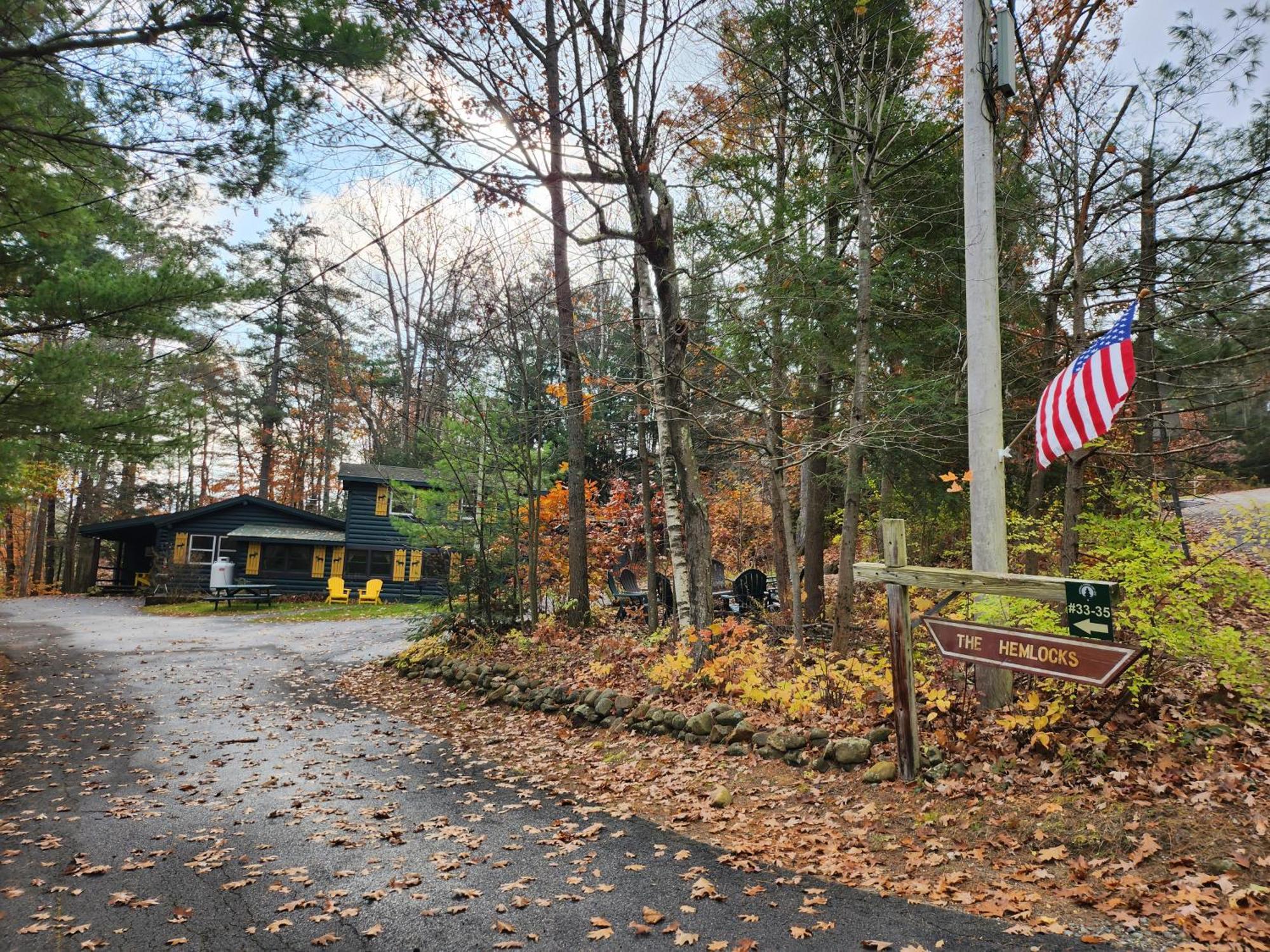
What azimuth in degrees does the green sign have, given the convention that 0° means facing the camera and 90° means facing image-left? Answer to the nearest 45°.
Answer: approximately 0°

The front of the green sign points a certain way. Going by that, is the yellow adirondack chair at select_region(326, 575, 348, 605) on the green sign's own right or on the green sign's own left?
on the green sign's own right

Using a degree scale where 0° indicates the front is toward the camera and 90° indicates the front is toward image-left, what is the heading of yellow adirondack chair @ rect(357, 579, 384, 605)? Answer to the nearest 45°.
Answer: approximately 45°

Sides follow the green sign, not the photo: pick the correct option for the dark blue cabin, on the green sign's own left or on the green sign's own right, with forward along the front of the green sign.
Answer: on the green sign's own right
